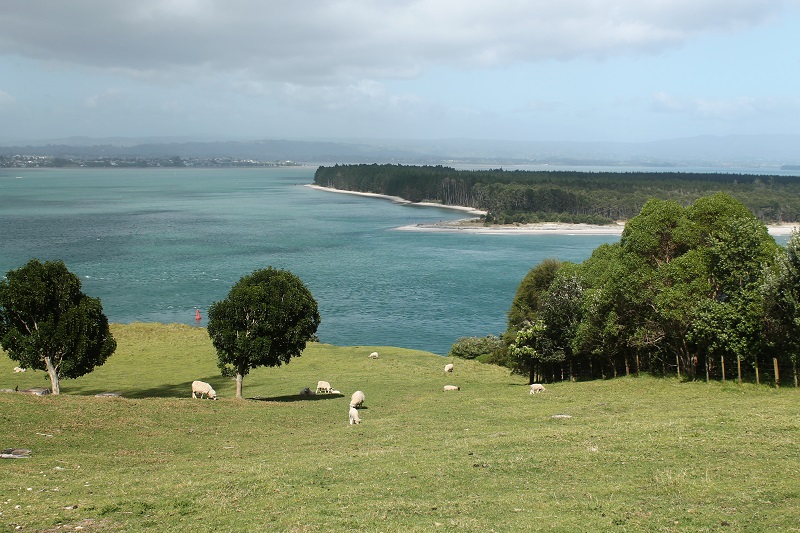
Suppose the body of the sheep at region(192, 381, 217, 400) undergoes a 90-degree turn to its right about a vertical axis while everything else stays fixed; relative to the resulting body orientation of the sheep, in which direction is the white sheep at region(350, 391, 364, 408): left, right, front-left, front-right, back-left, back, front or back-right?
front-left

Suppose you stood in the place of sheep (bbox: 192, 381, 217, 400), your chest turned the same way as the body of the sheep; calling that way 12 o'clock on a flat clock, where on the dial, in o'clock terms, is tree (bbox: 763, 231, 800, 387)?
The tree is roughly at 1 o'clock from the sheep.

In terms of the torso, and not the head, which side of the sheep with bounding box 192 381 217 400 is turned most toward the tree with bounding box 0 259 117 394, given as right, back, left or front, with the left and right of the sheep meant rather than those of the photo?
back

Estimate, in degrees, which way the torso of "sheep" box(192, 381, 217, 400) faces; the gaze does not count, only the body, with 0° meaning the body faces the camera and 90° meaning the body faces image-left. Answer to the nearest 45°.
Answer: approximately 270°

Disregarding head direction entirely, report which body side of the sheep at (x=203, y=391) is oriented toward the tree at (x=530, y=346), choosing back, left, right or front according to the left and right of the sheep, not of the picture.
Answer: front
